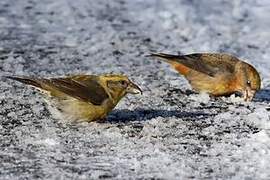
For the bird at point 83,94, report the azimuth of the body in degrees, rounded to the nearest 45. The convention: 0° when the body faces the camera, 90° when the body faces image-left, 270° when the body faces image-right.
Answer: approximately 270°

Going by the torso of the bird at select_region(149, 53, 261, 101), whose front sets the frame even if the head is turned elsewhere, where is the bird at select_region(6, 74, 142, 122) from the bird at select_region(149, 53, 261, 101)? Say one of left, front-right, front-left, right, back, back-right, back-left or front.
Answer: back-right

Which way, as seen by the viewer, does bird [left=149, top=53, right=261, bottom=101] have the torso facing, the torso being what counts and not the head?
to the viewer's right

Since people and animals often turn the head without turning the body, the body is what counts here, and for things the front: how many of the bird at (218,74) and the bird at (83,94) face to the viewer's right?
2

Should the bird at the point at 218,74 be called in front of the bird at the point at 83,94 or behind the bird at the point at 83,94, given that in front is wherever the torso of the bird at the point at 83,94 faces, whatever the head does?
in front

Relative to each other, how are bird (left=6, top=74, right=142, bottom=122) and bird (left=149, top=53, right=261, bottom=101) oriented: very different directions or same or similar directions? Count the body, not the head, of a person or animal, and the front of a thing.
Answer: same or similar directions
